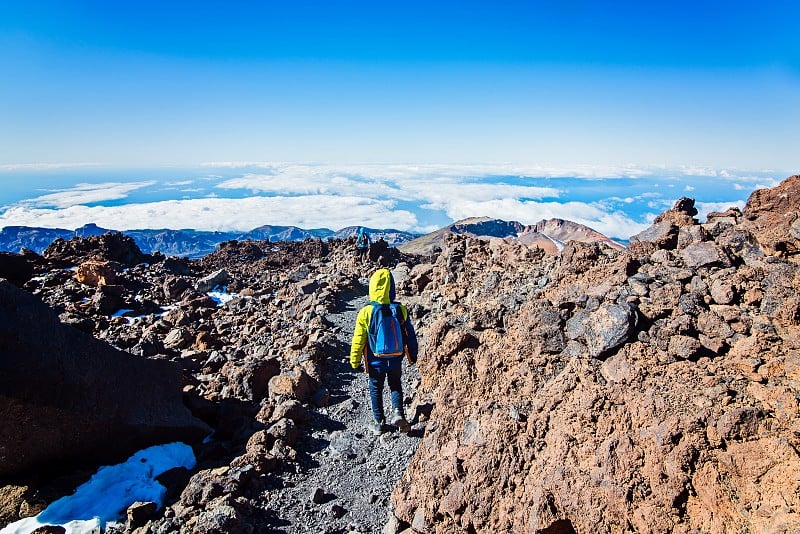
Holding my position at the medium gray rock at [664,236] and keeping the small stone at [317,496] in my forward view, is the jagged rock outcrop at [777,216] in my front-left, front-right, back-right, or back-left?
back-left

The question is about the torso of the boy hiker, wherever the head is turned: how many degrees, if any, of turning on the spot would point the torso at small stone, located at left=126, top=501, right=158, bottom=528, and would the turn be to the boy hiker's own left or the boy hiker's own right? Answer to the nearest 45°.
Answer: approximately 135° to the boy hiker's own left

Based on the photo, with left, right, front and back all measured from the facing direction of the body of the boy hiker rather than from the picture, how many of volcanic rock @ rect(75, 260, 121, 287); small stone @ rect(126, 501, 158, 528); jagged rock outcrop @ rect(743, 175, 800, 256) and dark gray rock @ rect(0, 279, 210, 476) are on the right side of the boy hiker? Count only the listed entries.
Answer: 1

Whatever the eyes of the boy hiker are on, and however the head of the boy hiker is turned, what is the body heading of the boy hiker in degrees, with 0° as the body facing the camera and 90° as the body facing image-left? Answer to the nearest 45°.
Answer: approximately 180°

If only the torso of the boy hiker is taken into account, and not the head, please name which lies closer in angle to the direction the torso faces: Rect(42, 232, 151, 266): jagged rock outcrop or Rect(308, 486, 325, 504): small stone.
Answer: the jagged rock outcrop

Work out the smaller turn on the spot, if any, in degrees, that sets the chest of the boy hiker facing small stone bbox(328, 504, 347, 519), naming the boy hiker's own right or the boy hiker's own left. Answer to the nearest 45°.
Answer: approximately 180°

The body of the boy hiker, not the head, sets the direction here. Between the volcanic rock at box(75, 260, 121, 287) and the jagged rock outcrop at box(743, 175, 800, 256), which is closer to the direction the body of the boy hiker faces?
the volcanic rock

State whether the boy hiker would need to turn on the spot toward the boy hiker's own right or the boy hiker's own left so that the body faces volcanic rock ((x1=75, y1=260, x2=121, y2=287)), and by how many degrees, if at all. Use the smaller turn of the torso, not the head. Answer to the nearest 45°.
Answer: approximately 45° to the boy hiker's own left

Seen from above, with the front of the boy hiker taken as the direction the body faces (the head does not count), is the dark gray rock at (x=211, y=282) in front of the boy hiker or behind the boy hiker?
in front

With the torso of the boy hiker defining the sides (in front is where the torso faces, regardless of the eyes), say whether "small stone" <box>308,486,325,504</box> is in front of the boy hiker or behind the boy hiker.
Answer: behind
